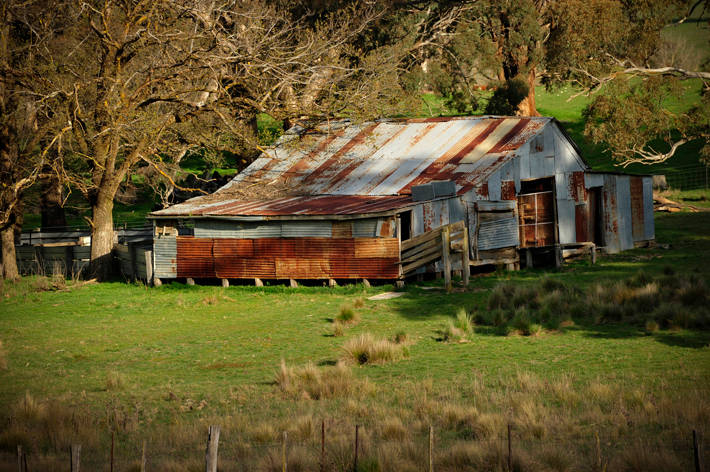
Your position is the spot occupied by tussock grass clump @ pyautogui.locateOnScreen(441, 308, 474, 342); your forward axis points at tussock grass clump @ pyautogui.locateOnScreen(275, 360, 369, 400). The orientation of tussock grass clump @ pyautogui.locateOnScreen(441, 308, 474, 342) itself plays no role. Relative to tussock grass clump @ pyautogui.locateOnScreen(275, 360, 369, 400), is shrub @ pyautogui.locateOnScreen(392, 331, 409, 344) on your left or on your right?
right

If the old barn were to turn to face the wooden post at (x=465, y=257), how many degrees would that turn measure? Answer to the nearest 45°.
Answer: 0° — it already faces it

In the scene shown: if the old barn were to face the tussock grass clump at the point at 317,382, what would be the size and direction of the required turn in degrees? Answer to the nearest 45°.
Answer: approximately 45° to its right

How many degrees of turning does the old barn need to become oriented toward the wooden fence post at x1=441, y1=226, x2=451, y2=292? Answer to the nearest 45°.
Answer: approximately 45° to its right

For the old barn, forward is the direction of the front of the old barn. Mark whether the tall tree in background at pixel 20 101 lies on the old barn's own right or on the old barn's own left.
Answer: on the old barn's own right

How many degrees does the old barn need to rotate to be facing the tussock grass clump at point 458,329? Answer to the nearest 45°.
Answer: approximately 45° to its right

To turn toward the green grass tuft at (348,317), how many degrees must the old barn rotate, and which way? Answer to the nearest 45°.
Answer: approximately 45° to its right
